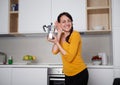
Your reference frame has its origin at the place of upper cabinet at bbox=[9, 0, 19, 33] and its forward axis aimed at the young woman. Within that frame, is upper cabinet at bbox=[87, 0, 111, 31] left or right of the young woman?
left

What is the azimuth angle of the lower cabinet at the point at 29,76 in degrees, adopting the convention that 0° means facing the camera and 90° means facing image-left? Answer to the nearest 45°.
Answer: approximately 0°

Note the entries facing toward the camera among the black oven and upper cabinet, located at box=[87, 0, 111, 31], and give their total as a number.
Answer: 2

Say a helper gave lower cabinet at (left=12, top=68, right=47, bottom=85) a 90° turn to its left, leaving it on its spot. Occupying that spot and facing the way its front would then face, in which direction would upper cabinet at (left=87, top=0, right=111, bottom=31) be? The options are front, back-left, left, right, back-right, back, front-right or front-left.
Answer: front

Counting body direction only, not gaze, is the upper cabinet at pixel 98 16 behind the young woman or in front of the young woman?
behind

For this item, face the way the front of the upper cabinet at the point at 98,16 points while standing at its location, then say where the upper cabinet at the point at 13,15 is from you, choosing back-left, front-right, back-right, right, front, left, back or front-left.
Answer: right

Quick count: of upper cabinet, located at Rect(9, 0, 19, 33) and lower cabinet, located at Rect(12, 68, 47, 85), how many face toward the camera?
2

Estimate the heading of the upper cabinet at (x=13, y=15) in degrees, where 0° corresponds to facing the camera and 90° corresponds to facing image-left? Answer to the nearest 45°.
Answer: approximately 0°

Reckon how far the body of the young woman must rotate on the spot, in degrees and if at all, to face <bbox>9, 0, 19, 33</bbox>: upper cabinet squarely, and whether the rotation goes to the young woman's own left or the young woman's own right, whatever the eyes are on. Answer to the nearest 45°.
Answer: approximately 90° to the young woman's own right

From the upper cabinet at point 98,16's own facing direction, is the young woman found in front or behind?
in front
